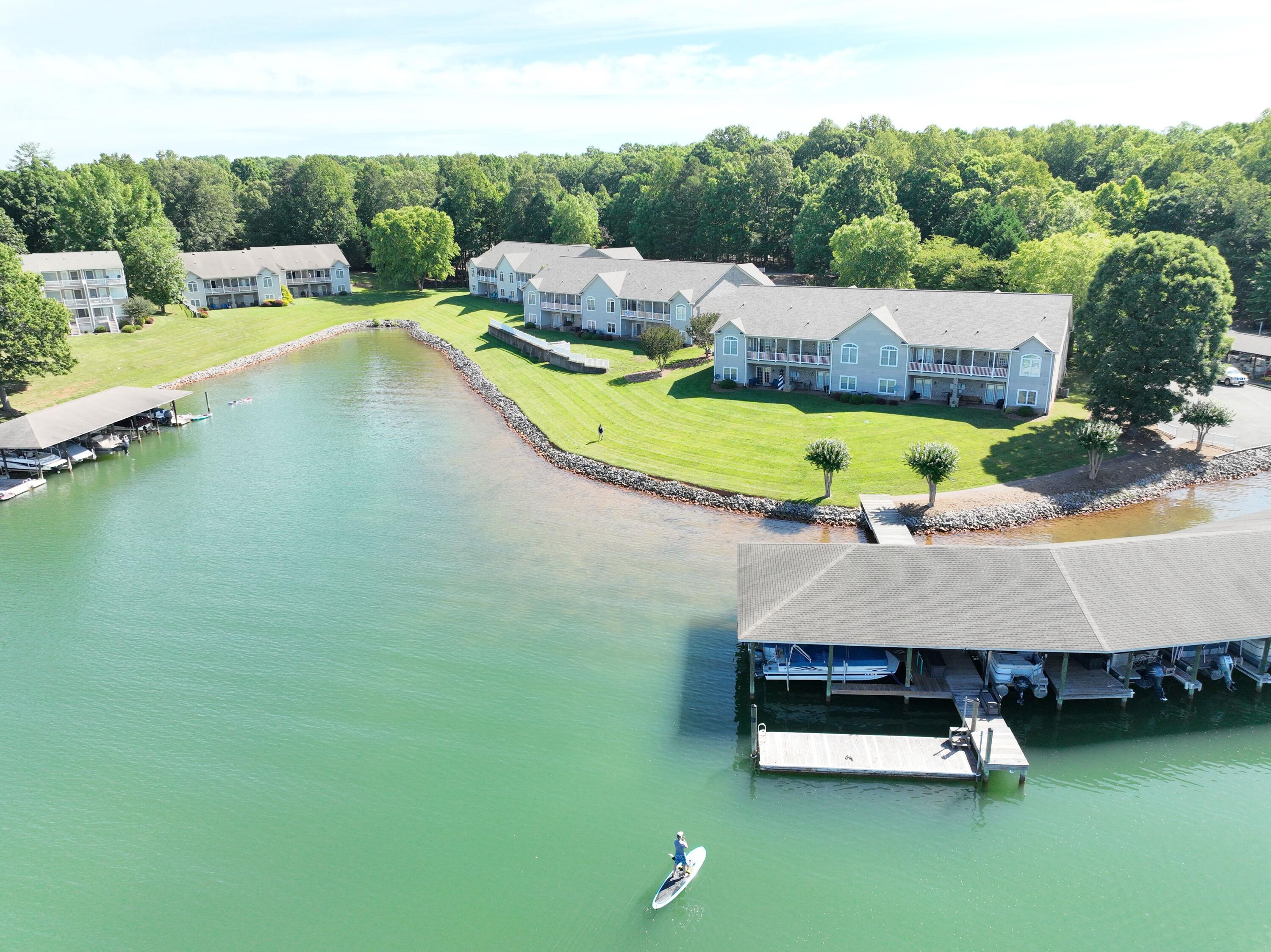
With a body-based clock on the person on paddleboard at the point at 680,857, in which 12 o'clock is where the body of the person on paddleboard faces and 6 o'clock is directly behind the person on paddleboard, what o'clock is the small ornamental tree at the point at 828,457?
The small ornamental tree is roughly at 11 o'clock from the person on paddleboard.

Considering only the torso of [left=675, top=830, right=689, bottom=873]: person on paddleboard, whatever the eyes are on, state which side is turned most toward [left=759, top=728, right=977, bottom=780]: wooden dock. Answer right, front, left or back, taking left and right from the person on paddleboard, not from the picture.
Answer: front

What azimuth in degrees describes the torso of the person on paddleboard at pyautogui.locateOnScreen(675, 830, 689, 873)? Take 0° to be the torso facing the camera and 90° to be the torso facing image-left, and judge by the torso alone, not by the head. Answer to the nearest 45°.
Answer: approximately 225°

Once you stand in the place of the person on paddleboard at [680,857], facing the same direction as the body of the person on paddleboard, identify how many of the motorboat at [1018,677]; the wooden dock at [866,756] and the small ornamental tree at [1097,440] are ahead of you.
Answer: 3

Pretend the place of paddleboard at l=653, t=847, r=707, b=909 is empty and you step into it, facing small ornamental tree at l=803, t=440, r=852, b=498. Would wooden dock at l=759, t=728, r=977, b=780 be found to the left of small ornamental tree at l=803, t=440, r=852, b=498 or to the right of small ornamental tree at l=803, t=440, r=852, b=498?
right

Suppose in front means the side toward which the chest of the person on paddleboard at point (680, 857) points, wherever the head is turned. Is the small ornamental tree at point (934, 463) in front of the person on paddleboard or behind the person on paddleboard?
in front

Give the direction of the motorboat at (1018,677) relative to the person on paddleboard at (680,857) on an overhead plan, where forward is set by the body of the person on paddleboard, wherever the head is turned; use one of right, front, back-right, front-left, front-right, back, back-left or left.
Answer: front

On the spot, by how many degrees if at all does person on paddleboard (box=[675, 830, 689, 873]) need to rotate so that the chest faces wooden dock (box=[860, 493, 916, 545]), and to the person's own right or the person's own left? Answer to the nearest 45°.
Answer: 0° — they already face it

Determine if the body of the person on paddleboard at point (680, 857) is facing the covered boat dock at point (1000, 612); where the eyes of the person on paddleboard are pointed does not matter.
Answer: yes

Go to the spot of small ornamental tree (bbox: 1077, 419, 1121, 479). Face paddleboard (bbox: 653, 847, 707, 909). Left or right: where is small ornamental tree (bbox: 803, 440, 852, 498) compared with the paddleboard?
right

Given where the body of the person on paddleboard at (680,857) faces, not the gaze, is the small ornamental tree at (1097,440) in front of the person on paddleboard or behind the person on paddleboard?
in front
